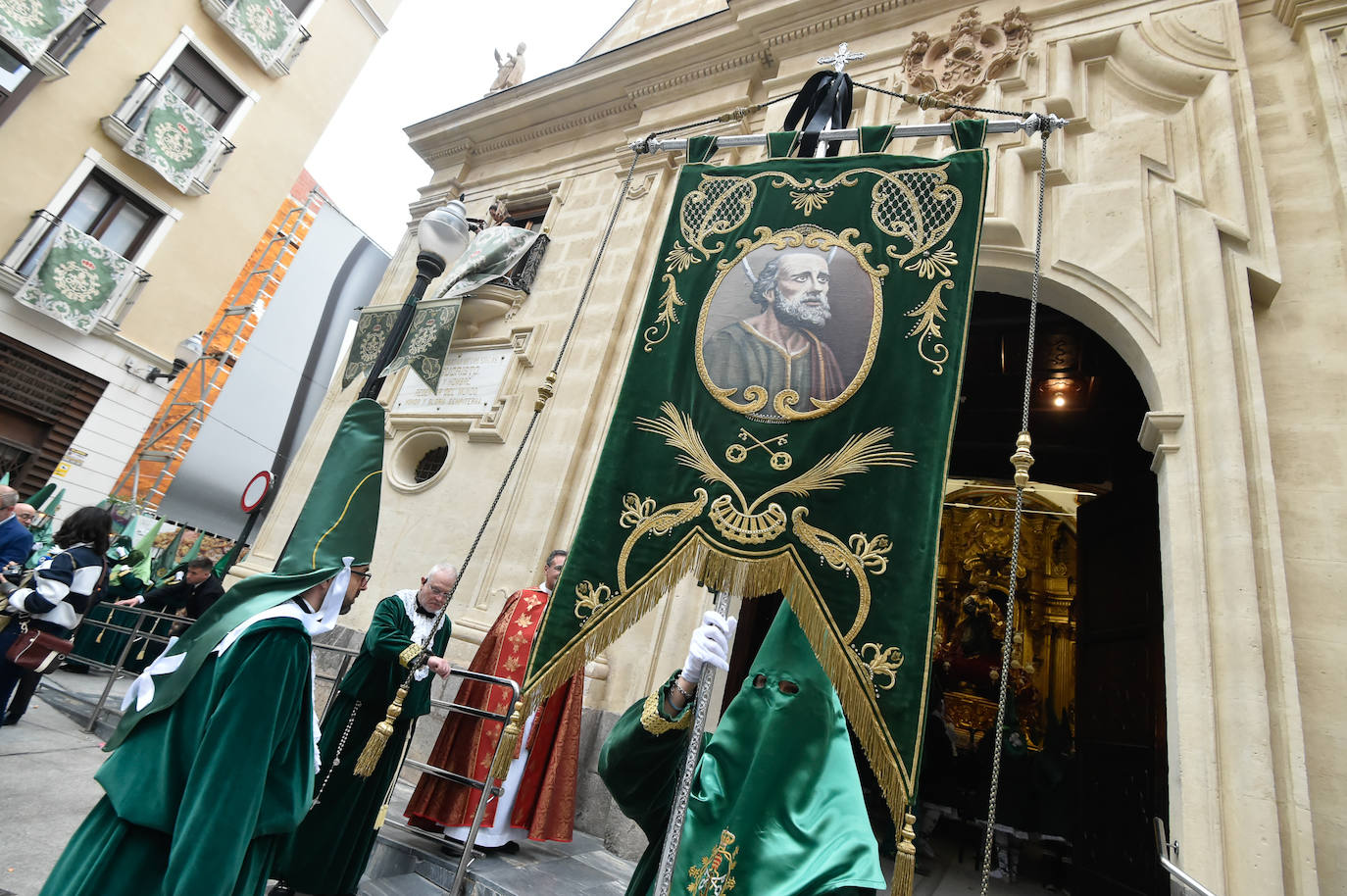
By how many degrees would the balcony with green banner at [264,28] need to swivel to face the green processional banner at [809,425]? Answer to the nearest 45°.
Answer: approximately 45° to its right

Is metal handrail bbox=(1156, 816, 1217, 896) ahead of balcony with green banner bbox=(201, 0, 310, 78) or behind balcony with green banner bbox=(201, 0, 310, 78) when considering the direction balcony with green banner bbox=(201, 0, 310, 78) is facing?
ahead

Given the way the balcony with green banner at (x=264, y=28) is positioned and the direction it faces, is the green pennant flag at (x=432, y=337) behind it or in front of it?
in front

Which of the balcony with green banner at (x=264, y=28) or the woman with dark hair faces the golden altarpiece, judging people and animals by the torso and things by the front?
the balcony with green banner

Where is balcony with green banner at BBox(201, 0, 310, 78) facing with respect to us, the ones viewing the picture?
facing the viewer and to the right of the viewer

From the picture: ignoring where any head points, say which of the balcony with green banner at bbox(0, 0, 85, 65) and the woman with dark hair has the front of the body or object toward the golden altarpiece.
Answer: the balcony with green banner

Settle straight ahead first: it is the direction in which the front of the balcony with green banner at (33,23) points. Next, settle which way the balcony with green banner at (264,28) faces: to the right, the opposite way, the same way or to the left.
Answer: the same way

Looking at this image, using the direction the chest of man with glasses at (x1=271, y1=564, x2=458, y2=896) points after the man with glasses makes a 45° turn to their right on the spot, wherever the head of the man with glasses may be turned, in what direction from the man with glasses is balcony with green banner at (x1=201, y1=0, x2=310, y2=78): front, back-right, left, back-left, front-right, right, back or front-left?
back-right

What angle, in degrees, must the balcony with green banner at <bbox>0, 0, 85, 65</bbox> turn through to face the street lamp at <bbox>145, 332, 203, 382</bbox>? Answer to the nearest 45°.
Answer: approximately 45° to its left

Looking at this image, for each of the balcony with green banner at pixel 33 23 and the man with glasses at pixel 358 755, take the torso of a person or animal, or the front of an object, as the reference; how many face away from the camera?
0

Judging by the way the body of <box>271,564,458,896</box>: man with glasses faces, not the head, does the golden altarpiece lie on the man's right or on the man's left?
on the man's left
